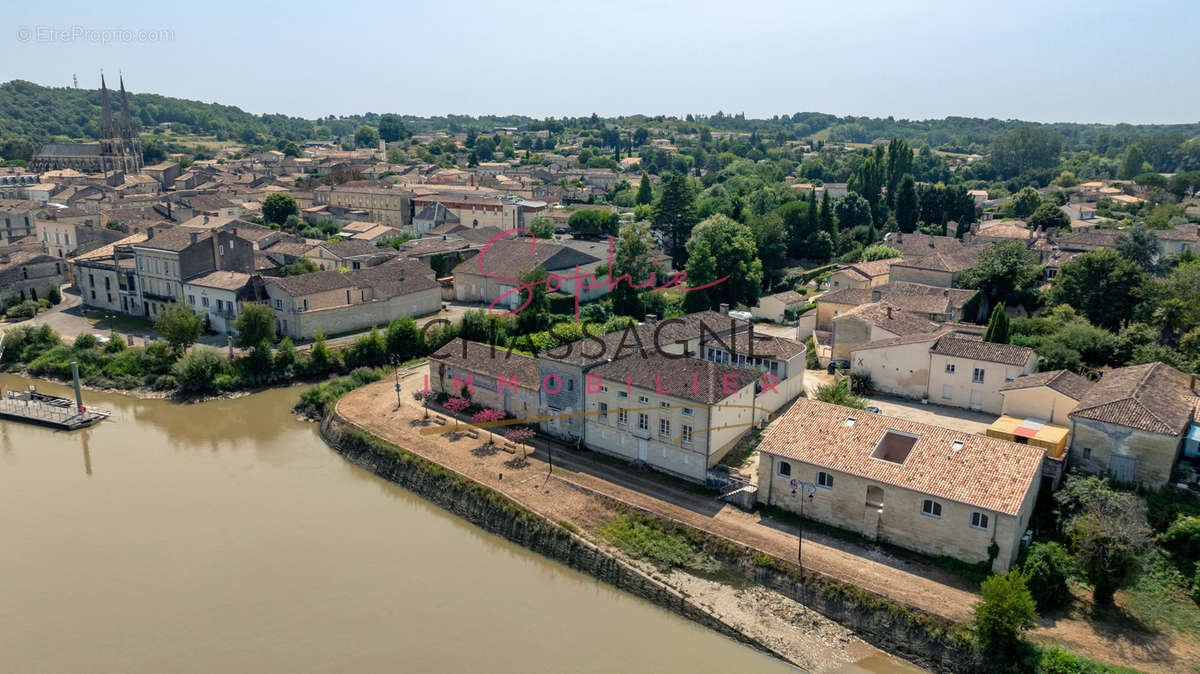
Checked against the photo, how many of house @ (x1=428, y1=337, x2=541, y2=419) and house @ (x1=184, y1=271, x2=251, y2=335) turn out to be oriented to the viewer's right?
0

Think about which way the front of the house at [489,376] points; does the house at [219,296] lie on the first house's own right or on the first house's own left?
on the first house's own right

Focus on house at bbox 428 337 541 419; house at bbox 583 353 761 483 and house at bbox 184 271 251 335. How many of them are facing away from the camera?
0

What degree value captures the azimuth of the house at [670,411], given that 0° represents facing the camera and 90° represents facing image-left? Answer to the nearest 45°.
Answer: approximately 45°

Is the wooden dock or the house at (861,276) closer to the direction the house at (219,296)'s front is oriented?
the wooden dock

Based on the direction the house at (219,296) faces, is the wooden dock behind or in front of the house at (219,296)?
in front

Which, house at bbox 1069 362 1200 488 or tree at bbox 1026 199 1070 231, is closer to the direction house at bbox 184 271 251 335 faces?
the house

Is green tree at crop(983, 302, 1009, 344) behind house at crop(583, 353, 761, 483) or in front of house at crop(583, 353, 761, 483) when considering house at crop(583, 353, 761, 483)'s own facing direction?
behind

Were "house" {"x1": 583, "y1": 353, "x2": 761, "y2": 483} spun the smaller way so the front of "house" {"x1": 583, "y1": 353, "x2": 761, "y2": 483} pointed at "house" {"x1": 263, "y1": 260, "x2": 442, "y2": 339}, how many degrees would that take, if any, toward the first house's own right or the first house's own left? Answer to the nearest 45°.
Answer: approximately 90° to the first house's own right

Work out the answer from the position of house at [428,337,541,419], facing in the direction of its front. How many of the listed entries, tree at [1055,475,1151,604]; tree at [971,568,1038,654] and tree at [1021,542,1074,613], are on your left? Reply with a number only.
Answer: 3

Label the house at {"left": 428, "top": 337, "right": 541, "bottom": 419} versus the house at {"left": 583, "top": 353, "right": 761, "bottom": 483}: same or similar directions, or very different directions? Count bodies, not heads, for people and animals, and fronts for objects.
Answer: same or similar directions

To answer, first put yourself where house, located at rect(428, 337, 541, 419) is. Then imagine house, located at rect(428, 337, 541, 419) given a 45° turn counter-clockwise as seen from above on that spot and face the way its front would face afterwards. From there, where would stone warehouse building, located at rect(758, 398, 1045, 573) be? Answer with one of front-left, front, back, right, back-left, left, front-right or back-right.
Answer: front-left

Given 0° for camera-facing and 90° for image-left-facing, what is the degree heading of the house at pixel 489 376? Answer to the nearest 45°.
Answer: approximately 45°

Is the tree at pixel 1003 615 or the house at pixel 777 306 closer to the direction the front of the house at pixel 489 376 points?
the tree

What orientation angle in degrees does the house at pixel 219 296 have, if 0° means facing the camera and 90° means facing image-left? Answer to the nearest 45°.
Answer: approximately 45°
